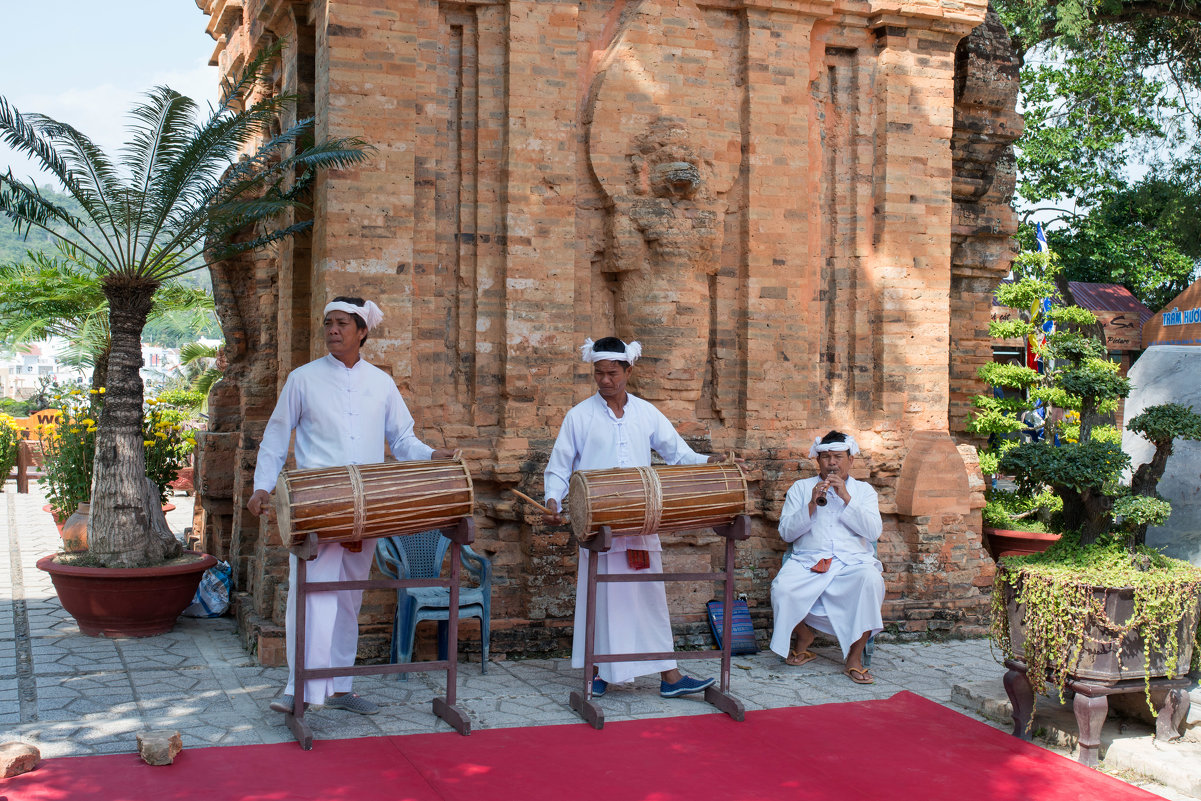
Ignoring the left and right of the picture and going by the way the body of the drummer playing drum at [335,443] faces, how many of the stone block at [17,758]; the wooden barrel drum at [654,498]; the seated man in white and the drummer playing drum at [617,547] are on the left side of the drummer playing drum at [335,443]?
3

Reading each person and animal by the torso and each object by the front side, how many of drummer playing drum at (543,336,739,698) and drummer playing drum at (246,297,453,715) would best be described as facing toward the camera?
2

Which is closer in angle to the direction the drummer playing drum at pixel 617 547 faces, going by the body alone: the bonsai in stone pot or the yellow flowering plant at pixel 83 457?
the bonsai in stone pot

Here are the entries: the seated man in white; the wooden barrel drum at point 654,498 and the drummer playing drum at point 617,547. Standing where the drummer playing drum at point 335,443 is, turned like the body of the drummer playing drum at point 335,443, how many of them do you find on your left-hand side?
3

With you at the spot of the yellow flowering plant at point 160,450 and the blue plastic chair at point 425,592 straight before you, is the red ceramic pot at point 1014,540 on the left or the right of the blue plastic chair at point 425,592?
left

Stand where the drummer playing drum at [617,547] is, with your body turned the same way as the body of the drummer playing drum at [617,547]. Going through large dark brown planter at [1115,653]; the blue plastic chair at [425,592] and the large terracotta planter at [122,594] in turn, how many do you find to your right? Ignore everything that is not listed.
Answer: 2

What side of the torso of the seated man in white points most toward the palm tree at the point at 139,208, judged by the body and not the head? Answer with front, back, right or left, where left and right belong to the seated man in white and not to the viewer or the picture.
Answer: right

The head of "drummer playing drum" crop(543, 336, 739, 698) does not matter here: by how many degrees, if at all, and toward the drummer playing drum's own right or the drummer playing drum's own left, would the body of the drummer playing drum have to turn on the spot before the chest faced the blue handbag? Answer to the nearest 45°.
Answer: approximately 135° to the drummer playing drum's own left

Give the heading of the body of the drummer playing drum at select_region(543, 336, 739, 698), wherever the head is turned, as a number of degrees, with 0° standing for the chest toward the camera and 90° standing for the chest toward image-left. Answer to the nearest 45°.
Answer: approximately 0°

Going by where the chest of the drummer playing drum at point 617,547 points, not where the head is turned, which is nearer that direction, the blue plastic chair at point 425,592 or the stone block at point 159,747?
the stone block
